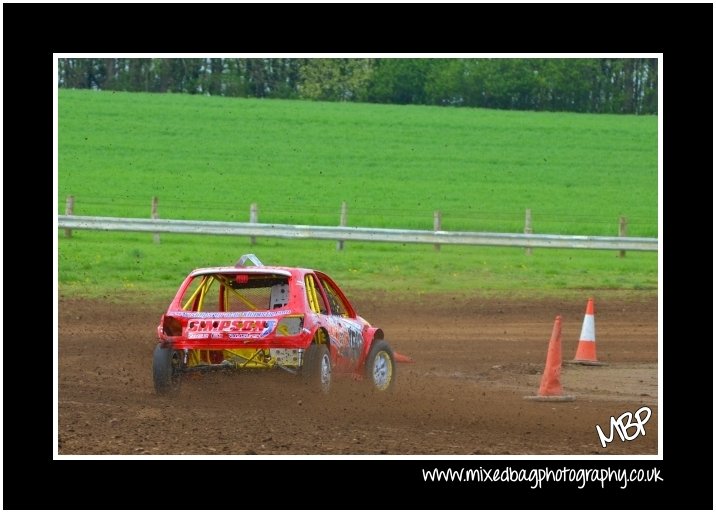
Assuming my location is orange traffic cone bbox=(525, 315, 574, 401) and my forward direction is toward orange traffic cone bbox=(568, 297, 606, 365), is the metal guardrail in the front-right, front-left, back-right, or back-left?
front-left

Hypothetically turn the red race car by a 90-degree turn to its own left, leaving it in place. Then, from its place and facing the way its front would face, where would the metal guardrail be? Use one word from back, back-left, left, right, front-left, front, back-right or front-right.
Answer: front-right

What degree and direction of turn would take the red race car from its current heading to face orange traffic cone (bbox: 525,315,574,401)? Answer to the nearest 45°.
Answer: approximately 45° to its right

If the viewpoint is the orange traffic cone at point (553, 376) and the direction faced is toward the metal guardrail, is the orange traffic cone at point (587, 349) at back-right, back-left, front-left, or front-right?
front-right

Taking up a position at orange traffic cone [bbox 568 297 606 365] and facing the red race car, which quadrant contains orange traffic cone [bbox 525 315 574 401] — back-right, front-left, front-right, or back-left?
front-left

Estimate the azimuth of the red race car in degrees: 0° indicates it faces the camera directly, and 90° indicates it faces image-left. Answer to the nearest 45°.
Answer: approximately 225°
